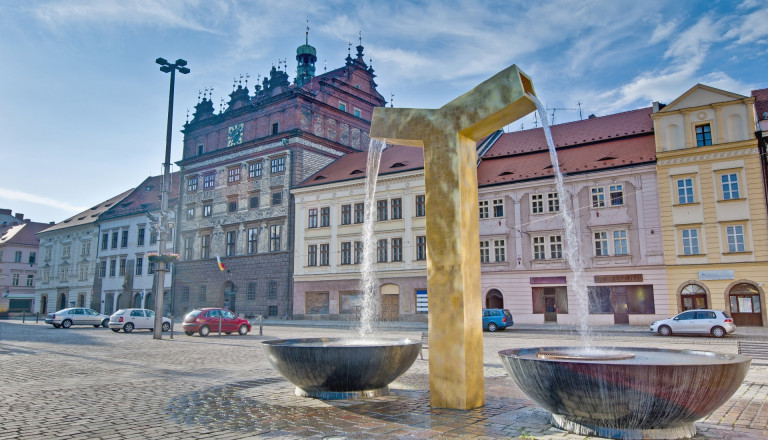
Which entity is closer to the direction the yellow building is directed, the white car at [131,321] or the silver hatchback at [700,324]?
the silver hatchback

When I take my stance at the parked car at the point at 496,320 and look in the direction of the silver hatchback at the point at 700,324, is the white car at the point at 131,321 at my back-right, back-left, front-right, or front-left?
back-right

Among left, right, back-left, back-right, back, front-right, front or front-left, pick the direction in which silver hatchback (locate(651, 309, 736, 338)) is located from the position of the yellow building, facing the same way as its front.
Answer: front

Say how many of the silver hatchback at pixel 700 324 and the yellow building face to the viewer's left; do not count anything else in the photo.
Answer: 1

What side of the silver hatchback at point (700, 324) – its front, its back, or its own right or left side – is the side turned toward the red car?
front

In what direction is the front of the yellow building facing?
toward the camera

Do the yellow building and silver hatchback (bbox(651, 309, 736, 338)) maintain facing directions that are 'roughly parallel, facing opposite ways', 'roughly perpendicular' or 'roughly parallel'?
roughly perpendicular

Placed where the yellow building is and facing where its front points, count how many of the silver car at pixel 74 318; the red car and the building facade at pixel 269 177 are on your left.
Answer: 0

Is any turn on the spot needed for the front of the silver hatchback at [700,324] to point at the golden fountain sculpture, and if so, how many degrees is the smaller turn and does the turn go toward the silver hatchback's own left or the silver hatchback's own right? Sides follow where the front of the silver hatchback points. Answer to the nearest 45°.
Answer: approximately 90° to the silver hatchback's own left

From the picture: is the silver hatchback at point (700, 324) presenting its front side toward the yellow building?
no

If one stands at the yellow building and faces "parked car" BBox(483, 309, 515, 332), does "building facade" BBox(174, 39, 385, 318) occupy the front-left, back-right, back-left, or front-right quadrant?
front-right

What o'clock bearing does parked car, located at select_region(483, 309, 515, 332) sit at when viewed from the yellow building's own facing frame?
The parked car is roughly at 2 o'clock from the yellow building.

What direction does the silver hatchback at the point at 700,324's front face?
to the viewer's left

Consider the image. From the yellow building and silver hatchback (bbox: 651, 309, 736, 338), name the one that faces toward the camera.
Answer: the yellow building

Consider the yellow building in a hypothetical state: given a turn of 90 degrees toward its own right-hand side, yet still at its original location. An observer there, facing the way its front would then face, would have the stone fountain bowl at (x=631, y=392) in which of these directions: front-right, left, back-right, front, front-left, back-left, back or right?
left

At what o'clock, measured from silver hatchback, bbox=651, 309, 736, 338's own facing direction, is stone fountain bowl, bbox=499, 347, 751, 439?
The stone fountain bowl is roughly at 9 o'clock from the silver hatchback.

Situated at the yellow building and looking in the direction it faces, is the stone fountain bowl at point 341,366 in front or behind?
in front
